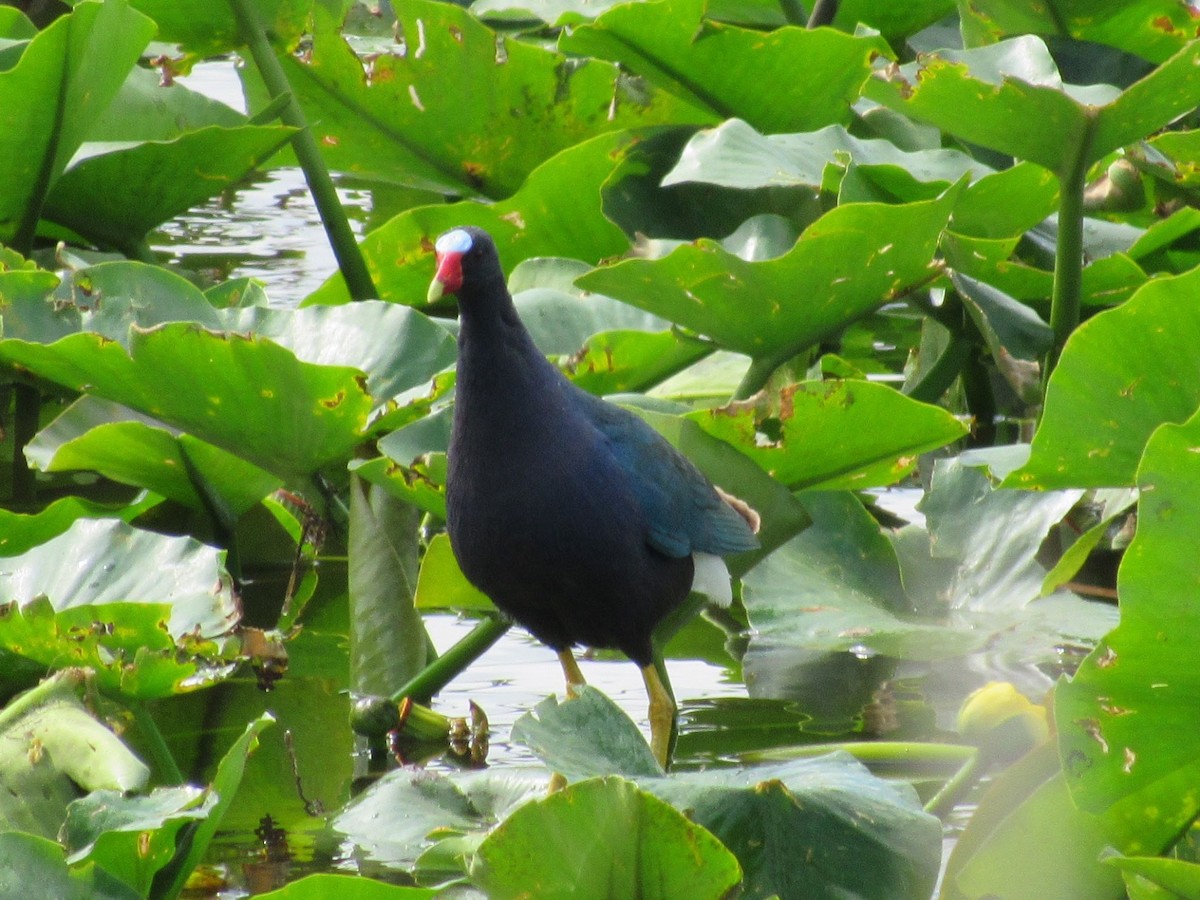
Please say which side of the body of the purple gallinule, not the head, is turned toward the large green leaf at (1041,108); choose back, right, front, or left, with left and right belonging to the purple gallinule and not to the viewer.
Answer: back

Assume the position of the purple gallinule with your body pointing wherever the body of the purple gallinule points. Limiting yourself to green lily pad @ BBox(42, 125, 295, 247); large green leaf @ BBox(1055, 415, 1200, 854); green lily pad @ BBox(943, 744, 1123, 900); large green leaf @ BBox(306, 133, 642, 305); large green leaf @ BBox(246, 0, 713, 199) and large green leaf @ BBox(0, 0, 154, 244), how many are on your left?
2

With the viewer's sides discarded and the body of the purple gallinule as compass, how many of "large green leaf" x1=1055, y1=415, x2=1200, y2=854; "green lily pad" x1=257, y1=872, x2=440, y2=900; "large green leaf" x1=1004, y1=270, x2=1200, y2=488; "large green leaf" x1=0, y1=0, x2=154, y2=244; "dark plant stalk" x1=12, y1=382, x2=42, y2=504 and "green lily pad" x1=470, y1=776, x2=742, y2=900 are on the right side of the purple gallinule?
2

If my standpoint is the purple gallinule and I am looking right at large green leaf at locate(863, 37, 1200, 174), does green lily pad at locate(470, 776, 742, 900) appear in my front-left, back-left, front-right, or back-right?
back-right

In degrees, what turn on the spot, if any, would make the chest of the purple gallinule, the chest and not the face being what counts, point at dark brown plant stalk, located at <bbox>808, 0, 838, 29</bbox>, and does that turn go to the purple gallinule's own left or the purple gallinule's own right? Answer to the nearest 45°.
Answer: approximately 135° to the purple gallinule's own right

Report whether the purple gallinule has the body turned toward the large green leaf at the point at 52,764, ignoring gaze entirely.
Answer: yes

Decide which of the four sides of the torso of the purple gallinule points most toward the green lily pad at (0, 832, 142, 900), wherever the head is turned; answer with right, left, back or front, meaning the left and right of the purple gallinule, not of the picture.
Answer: front

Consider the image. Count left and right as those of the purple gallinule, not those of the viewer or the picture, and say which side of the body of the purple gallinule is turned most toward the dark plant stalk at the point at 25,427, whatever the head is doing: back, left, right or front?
right

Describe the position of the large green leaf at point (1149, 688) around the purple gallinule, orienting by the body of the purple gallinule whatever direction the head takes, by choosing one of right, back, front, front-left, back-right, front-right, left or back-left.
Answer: left

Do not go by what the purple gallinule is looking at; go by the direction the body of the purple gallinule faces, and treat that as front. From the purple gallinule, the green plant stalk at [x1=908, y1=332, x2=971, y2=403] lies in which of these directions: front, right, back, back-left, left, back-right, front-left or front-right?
back

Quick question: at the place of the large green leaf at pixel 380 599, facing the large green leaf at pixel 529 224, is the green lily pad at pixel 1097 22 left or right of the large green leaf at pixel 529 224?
right

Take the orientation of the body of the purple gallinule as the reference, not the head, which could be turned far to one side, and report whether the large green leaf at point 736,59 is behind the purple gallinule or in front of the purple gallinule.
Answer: behind

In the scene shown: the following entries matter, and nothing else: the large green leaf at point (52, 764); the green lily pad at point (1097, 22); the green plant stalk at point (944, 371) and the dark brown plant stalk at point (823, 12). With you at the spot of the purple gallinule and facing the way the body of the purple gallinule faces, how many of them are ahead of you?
1

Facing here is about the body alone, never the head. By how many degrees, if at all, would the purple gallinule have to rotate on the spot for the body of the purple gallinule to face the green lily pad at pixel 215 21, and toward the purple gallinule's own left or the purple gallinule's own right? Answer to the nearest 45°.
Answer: approximately 90° to the purple gallinule's own right

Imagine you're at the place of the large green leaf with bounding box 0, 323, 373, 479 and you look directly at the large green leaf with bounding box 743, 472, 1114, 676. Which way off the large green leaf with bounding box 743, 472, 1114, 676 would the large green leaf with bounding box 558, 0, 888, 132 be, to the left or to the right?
left

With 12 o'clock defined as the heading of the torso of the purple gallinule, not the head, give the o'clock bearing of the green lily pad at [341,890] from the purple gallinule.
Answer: The green lily pad is roughly at 11 o'clock from the purple gallinule.

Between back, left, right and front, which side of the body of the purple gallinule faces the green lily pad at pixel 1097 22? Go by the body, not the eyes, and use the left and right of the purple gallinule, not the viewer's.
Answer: back

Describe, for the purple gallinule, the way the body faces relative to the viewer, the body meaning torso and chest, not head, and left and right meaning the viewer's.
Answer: facing the viewer and to the left of the viewer
